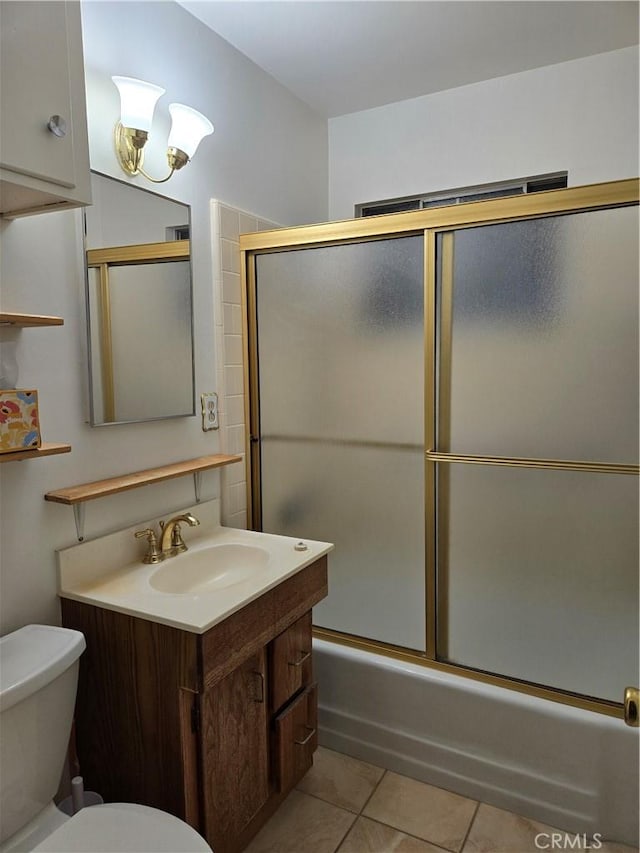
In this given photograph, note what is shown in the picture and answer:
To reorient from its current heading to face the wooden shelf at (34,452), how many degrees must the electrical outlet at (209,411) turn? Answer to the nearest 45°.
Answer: approximately 90° to its right

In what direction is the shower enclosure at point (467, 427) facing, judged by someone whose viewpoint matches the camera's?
facing the viewer and to the left of the viewer

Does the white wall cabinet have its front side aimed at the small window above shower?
no

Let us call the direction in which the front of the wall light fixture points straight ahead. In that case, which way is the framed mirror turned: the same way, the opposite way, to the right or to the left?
the same way

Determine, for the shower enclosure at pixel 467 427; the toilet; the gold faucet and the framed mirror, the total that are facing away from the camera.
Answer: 0

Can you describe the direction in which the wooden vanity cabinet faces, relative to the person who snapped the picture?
facing the viewer and to the right of the viewer

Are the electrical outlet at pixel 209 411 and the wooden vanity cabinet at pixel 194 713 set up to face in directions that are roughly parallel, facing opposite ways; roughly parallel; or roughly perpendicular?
roughly parallel

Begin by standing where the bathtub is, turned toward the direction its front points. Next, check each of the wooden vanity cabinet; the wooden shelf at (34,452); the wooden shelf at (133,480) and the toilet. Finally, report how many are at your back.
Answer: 0

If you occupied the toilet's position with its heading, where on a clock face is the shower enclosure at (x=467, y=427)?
The shower enclosure is roughly at 10 o'clock from the toilet.

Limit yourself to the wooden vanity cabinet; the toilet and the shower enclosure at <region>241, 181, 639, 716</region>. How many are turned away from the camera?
0

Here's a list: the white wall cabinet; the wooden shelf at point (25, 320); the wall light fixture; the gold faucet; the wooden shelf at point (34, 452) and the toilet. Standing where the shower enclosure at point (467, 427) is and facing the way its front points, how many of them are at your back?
0

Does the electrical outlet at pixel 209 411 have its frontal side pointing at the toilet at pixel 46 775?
no

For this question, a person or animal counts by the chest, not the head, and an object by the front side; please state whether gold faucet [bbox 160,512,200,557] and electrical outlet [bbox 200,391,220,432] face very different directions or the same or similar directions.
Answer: same or similar directions
